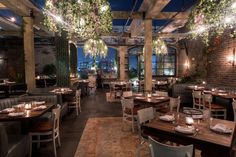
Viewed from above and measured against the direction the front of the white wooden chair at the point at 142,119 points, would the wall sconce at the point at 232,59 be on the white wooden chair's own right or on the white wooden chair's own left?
on the white wooden chair's own left

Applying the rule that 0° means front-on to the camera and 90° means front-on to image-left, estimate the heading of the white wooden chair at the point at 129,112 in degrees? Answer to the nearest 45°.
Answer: approximately 225°

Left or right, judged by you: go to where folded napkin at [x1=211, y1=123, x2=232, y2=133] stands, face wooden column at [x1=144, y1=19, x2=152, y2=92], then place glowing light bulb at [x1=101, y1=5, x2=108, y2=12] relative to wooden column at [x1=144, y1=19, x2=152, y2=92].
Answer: left

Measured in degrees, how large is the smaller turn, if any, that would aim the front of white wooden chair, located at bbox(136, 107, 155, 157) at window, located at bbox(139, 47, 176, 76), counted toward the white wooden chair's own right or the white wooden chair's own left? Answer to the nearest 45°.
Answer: approximately 135° to the white wooden chair's own left

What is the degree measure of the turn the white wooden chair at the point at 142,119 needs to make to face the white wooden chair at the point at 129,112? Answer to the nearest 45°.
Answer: approximately 135° to its left

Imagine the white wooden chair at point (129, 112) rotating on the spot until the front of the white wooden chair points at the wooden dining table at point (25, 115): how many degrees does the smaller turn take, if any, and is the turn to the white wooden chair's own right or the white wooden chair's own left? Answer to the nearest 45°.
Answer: approximately 180°

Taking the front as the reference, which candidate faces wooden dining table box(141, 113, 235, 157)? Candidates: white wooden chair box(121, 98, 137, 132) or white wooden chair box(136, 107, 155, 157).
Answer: white wooden chair box(136, 107, 155, 157)

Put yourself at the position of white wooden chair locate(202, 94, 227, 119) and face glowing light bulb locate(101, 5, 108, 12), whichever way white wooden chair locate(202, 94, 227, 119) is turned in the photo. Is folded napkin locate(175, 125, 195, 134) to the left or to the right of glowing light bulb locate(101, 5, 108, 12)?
left

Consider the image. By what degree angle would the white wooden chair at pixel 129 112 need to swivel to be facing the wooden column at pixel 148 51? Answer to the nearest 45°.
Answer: approximately 45° to its left

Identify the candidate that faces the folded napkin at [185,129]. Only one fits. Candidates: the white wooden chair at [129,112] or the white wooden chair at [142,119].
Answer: the white wooden chair at [142,119]

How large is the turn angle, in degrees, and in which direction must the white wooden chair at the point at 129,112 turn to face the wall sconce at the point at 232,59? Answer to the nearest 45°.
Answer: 0° — it already faces it

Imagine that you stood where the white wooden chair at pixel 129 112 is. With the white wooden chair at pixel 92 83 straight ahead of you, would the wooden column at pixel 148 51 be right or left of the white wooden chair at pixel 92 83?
right

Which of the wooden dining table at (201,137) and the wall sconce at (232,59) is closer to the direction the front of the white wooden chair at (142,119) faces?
the wooden dining table
